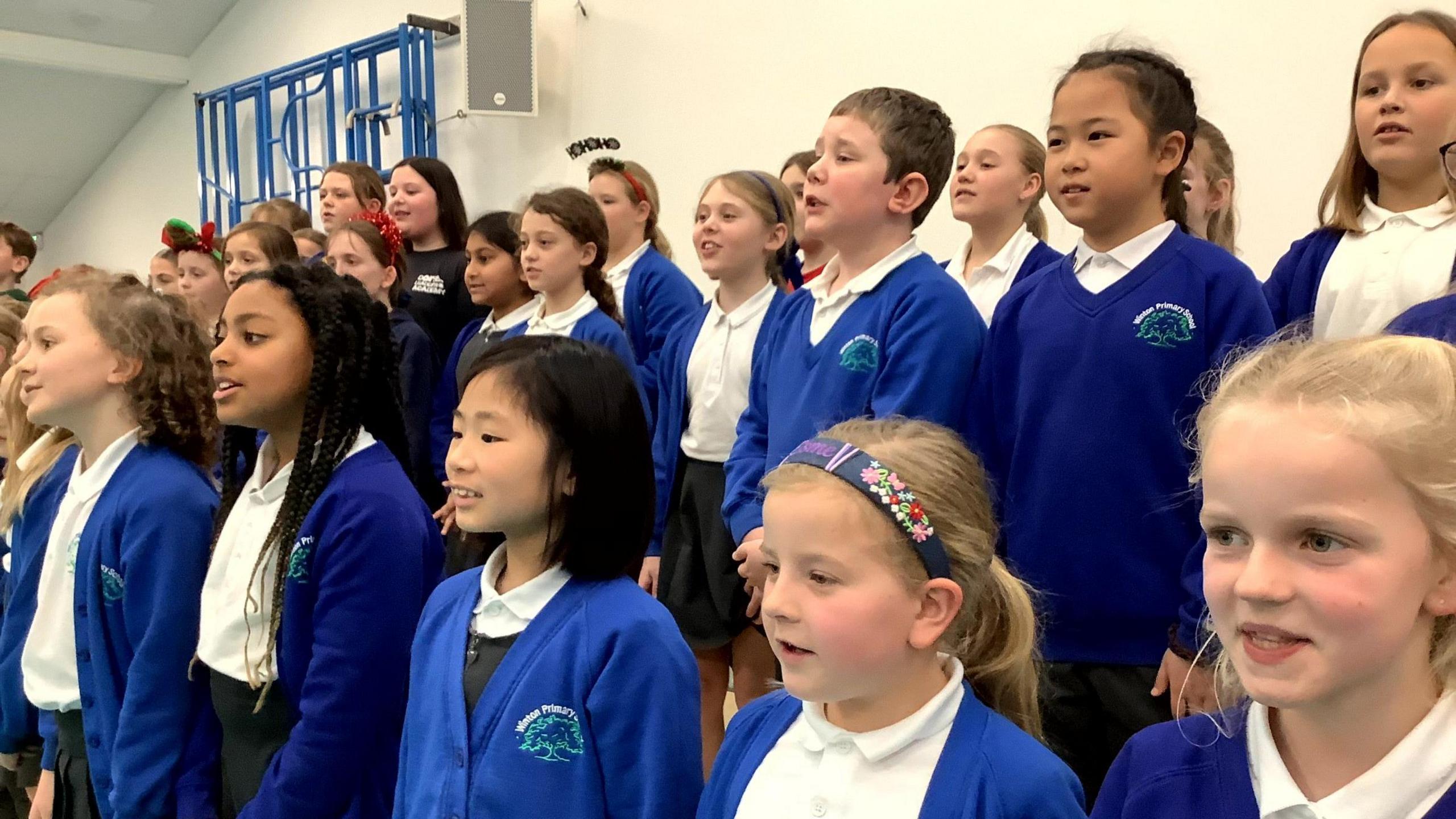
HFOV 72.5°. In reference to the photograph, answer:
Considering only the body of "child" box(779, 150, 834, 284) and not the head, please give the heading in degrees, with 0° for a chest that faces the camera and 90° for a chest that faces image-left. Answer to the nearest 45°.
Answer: approximately 45°

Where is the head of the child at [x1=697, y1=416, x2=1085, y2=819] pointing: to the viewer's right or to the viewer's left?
to the viewer's left

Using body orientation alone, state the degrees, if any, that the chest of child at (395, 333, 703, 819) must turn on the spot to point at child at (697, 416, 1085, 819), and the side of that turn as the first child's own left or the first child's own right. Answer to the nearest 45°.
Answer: approximately 90° to the first child's own left

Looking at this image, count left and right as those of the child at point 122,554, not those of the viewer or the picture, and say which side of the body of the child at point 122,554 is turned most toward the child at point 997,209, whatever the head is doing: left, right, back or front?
back

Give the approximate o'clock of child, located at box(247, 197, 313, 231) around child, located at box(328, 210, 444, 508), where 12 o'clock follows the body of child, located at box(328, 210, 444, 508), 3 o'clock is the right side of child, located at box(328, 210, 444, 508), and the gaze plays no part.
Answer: child, located at box(247, 197, 313, 231) is roughly at 4 o'clock from child, located at box(328, 210, 444, 508).

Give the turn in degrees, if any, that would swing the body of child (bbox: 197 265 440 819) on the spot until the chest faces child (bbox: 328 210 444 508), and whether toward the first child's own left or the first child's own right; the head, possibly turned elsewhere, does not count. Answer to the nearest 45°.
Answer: approximately 135° to the first child's own right
